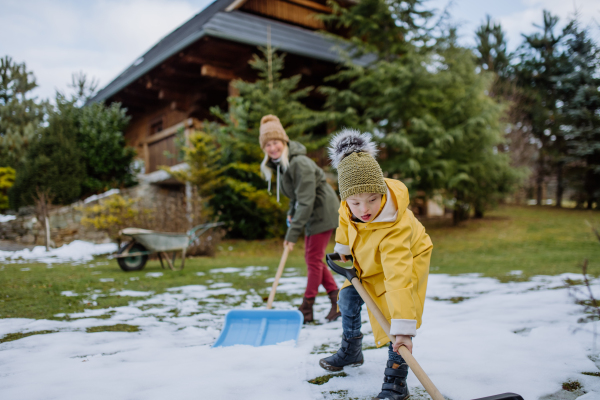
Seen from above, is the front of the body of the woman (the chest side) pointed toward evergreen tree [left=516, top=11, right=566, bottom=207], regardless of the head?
no

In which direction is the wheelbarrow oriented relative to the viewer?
to the viewer's left

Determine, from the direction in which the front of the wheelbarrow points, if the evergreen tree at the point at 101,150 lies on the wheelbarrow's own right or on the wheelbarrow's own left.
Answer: on the wheelbarrow's own right

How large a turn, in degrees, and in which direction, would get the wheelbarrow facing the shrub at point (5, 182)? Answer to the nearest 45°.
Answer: approximately 45° to its right

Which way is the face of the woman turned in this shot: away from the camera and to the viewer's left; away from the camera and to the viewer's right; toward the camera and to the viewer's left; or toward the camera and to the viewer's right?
toward the camera and to the viewer's left

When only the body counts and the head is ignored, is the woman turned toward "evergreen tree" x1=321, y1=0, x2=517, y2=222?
no

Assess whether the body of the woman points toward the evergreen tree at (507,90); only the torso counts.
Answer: no
